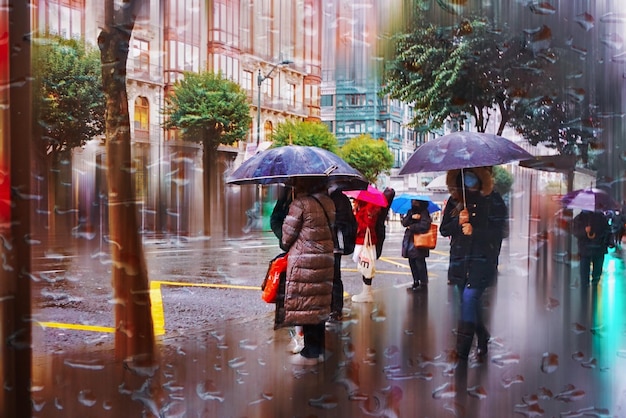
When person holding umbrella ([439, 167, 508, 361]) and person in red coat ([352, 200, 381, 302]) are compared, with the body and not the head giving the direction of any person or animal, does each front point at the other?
no

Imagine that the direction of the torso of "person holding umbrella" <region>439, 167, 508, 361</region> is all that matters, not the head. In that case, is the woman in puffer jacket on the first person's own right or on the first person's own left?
on the first person's own right

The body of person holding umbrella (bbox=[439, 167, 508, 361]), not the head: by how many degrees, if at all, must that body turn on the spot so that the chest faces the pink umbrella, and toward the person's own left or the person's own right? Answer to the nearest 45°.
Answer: approximately 135° to the person's own right

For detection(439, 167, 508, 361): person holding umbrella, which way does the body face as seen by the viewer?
toward the camera

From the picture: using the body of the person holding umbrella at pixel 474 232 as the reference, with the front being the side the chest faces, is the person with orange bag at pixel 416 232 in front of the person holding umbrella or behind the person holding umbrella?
behind

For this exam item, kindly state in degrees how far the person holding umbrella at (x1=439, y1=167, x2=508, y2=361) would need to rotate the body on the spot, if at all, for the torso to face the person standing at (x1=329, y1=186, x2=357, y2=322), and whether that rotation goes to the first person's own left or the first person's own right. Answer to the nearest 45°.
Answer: approximately 90° to the first person's own right

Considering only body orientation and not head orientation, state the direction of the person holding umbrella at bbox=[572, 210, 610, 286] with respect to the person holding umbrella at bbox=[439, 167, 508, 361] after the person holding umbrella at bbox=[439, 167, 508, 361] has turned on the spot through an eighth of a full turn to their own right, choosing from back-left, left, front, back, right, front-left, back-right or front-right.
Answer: back

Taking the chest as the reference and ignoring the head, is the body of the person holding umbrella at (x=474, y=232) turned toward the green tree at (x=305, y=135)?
no
